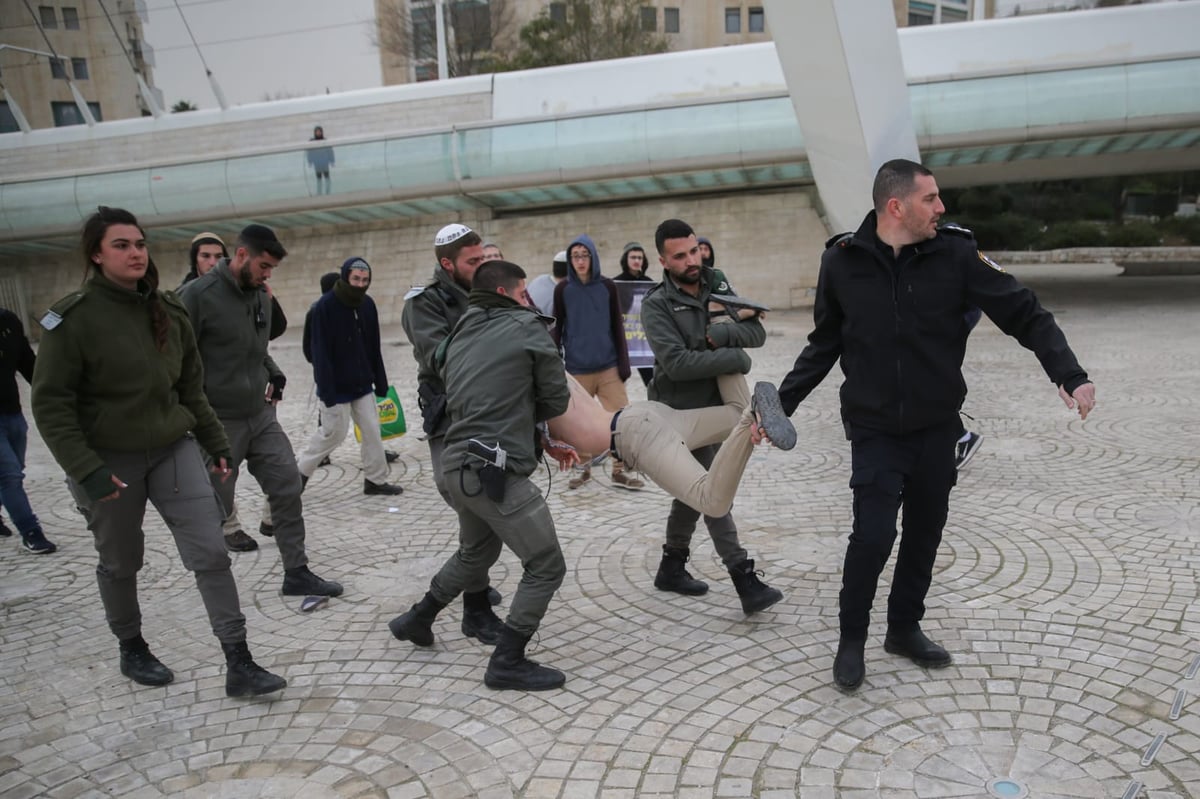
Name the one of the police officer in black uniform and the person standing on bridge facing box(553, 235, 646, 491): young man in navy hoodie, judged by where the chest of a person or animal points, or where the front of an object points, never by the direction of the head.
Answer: the person standing on bridge

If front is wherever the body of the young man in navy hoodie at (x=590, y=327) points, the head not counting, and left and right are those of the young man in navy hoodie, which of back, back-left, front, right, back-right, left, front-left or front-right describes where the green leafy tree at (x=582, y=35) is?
back

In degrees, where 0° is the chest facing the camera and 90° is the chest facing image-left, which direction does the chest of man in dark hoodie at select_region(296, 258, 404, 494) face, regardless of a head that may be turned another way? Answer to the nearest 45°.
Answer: approximately 315°

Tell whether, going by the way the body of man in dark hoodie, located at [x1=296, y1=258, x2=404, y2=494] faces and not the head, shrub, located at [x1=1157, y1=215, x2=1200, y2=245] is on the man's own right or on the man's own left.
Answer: on the man's own left

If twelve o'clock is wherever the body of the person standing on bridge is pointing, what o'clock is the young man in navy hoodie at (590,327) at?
The young man in navy hoodie is roughly at 12 o'clock from the person standing on bridge.

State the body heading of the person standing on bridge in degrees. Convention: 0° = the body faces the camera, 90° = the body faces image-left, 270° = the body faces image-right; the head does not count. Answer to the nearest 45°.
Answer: approximately 0°

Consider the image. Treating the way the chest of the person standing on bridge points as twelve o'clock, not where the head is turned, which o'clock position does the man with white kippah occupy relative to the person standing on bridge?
The man with white kippah is roughly at 12 o'clock from the person standing on bridge.

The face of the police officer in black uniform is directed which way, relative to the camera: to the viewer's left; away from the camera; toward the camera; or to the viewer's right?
to the viewer's right
